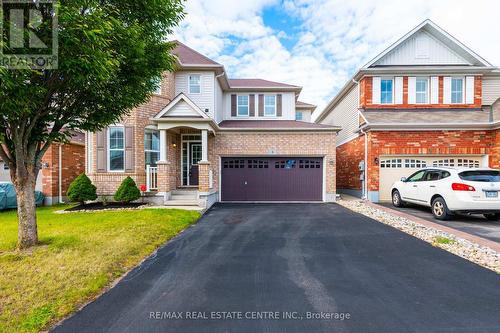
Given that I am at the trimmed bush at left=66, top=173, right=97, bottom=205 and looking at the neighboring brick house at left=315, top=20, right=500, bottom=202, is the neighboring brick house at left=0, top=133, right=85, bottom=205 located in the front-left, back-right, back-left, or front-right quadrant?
back-left

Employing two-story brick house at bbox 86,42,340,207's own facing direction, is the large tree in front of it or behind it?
in front

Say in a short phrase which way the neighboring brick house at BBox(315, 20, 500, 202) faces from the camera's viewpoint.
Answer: facing the viewer

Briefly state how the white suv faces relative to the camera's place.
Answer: facing away from the viewer and to the left of the viewer

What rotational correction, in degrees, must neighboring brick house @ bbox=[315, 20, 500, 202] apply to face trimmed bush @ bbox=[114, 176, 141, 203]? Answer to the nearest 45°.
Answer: approximately 45° to its right

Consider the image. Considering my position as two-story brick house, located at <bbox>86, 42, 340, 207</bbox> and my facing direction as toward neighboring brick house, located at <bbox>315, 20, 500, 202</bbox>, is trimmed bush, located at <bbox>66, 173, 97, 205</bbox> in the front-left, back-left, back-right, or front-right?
back-right

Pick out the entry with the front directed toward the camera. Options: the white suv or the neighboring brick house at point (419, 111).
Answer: the neighboring brick house

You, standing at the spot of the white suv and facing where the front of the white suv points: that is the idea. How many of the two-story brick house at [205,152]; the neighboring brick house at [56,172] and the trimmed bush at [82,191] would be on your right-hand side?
0

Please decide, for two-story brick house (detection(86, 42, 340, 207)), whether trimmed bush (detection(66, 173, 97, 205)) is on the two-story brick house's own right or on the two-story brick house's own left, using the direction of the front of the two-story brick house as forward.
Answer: on the two-story brick house's own right

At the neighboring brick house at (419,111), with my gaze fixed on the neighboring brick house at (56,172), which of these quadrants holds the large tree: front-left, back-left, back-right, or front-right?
front-left

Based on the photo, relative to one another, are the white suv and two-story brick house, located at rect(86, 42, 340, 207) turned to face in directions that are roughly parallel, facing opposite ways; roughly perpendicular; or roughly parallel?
roughly parallel, facing opposite ways

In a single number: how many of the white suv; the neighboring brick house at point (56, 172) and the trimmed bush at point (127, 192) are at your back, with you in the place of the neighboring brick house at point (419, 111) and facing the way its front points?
0

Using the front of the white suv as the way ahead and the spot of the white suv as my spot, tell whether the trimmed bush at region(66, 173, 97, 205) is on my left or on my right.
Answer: on my left

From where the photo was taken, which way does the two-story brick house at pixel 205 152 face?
toward the camera

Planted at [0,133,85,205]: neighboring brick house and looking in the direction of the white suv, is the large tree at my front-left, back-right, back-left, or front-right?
front-right

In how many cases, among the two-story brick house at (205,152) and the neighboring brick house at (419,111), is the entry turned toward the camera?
2

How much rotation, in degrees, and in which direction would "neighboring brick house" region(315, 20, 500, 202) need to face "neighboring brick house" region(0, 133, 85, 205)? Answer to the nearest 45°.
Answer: approximately 45° to its right

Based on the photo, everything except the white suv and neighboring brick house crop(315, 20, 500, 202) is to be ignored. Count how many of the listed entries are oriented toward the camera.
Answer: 1
